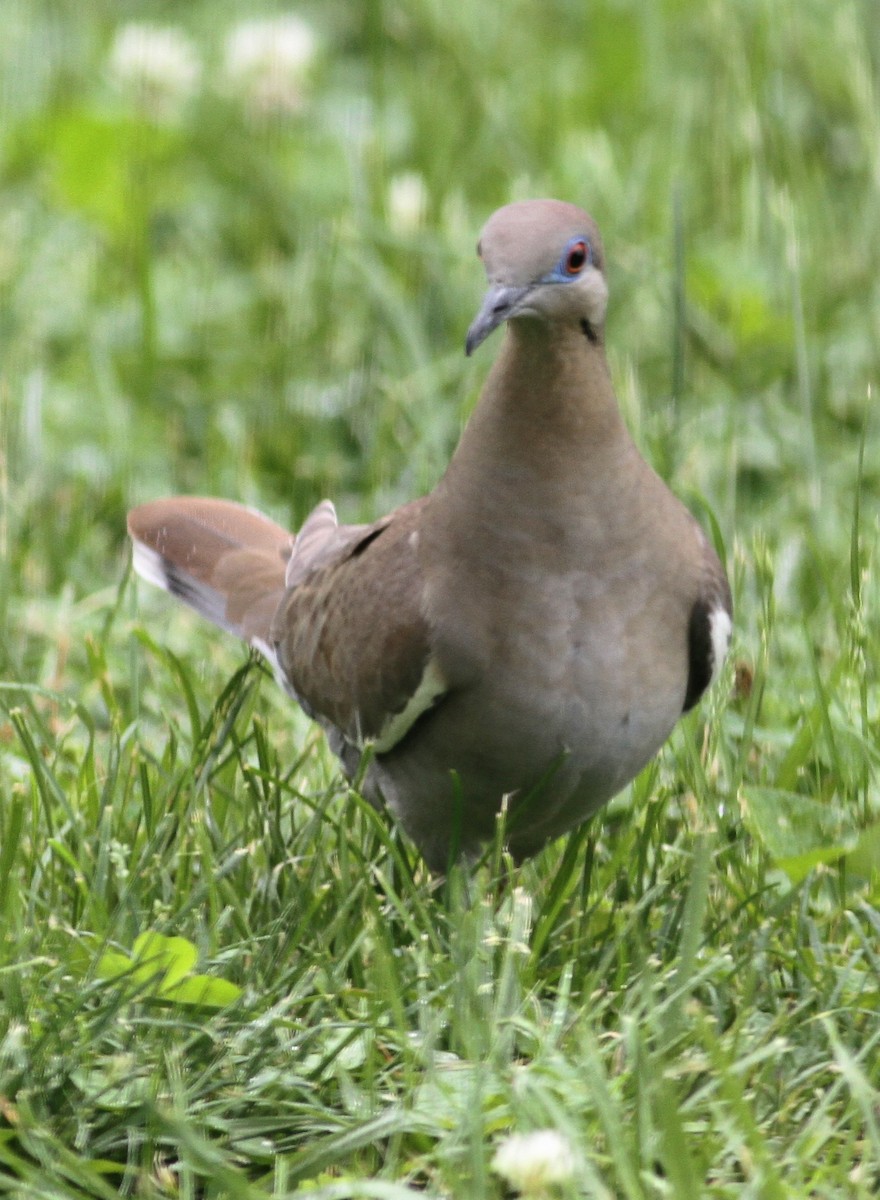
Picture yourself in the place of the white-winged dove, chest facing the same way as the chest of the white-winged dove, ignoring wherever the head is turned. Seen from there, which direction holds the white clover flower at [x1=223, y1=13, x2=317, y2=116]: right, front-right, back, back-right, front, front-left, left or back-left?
back-left

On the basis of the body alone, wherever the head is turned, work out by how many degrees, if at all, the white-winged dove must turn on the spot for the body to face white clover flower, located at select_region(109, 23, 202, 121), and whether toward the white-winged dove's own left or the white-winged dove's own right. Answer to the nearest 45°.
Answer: approximately 135° to the white-winged dove's own left

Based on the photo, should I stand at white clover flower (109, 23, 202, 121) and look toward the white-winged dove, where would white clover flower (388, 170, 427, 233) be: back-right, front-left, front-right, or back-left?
front-left

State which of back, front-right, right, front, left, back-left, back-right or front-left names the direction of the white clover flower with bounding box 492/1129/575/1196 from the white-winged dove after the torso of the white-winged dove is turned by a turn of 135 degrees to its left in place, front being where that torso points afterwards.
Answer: back

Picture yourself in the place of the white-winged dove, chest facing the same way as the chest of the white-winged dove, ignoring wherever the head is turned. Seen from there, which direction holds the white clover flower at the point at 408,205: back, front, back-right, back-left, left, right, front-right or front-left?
back-left
